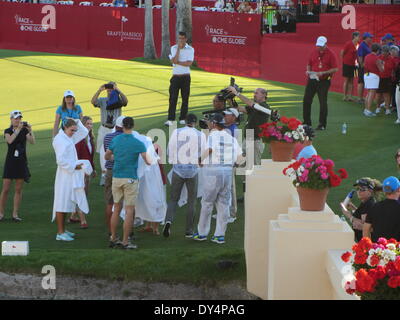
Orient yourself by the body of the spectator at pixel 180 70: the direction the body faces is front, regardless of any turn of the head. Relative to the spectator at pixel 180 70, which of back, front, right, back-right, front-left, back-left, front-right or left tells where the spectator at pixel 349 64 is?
back-left

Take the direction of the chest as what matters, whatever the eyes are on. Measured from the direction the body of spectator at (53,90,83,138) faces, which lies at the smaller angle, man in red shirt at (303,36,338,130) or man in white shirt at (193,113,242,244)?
the man in white shirt

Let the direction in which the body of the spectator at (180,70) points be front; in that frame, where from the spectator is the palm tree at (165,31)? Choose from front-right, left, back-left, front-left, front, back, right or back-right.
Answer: back

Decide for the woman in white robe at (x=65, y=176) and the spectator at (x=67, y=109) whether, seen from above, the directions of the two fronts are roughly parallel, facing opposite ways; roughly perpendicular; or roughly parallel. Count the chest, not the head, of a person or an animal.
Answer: roughly perpendicular

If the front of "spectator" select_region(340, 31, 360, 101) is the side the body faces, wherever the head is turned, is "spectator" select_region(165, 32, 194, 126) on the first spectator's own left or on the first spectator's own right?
on the first spectator's own right

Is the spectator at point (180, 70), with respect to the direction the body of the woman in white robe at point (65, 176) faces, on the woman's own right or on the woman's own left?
on the woman's own left

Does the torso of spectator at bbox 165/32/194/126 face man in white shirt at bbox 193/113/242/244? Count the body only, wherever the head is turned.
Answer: yes

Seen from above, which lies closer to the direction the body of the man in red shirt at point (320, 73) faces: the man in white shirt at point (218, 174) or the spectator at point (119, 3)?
the man in white shirt

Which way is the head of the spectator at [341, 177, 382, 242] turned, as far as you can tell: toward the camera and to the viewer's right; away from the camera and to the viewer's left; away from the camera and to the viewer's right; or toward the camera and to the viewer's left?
toward the camera and to the viewer's left

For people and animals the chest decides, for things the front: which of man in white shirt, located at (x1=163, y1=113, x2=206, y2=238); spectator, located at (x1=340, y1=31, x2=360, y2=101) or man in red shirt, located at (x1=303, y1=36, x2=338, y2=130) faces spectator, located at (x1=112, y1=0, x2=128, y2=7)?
the man in white shirt

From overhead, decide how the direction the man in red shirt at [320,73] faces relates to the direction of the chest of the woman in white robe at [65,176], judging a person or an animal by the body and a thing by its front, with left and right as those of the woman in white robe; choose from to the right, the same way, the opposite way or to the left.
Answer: to the right

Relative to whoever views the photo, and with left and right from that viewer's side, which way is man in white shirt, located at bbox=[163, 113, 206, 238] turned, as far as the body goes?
facing away from the viewer

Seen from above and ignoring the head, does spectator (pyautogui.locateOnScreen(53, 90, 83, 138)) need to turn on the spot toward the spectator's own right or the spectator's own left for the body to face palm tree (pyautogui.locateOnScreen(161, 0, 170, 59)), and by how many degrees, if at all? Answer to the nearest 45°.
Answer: approximately 180°
